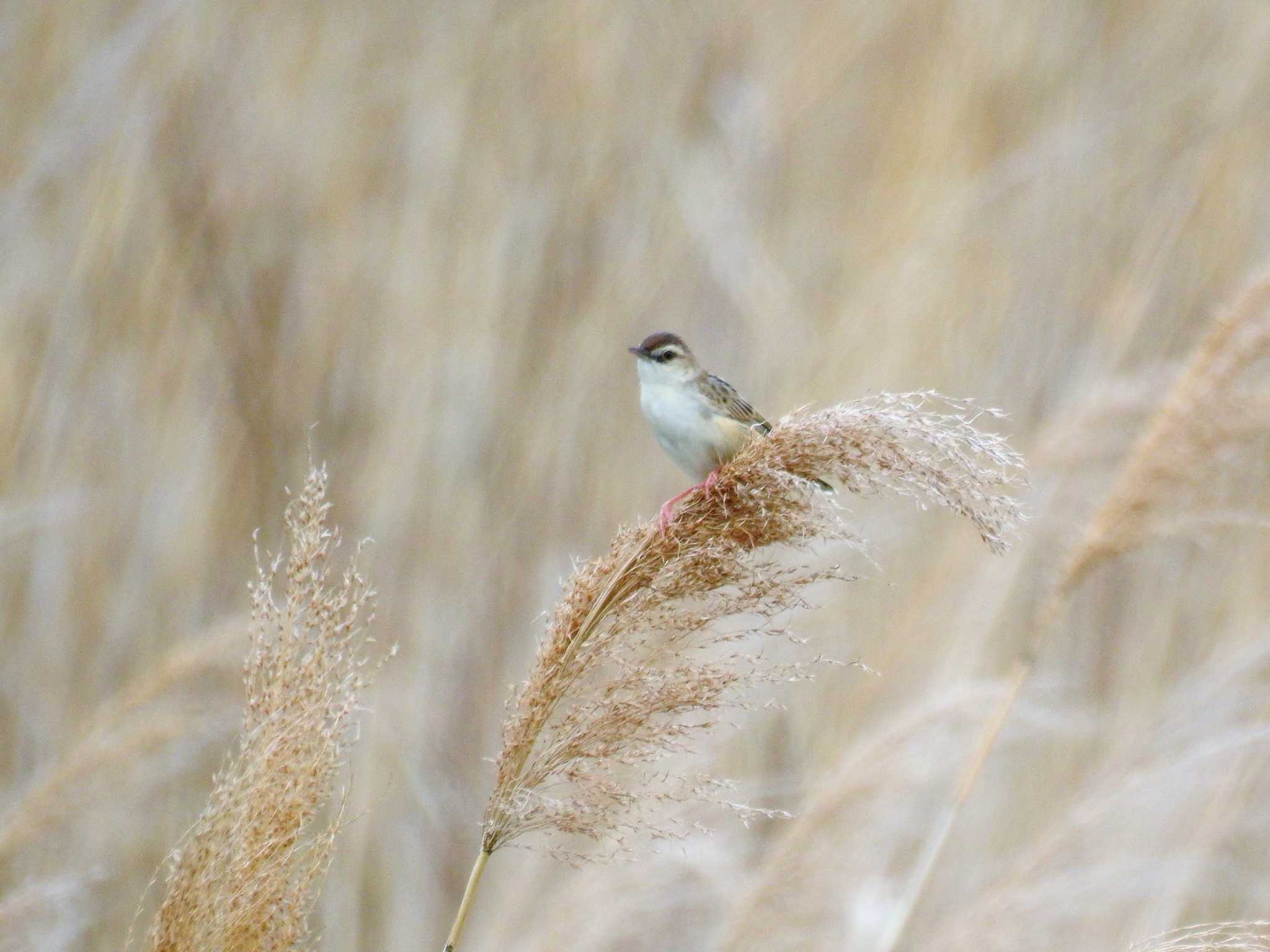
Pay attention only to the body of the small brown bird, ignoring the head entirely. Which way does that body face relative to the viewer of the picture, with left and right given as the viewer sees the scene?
facing the viewer and to the left of the viewer

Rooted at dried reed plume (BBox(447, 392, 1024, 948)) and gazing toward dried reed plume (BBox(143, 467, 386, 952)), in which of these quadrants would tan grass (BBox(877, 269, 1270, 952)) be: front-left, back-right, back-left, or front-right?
back-right

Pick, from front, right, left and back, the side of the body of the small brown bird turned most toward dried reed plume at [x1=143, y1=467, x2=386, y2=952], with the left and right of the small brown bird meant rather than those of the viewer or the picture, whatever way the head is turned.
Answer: front
